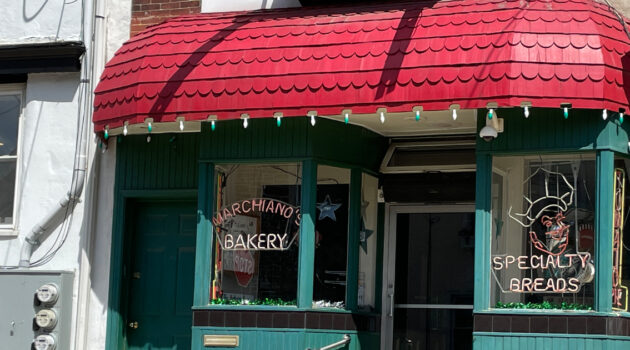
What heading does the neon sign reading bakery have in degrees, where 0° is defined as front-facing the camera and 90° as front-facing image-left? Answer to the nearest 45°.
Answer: approximately 0°

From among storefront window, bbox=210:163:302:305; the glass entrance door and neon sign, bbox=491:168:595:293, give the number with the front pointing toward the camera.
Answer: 3

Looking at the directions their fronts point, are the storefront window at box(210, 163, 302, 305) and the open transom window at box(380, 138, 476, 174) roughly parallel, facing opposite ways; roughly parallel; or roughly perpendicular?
roughly parallel

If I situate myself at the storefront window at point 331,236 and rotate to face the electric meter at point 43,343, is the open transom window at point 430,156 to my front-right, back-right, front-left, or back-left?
back-right

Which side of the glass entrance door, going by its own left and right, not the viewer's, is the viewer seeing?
front

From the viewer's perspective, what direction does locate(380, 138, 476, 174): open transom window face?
toward the camera

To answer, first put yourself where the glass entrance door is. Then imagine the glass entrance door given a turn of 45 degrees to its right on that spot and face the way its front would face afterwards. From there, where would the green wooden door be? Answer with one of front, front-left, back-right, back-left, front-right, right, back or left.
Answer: front-right

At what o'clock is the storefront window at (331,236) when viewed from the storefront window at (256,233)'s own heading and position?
the storefront window at (331,236) is roughly at 9 o'clock from the storefront window at (256,233).

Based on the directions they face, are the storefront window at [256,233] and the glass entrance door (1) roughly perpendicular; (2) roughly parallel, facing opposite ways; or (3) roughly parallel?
roughly parallel

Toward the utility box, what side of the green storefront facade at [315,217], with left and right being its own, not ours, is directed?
right

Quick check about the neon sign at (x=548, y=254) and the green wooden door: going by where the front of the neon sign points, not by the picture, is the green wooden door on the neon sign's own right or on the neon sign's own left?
on the neon sign's own right

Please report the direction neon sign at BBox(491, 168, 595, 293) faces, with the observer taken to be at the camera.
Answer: facing the viewer

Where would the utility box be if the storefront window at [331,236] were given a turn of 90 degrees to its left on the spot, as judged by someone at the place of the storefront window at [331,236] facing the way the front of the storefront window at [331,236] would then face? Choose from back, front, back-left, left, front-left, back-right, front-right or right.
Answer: back-left

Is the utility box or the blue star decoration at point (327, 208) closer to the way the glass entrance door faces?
the blue star decoration

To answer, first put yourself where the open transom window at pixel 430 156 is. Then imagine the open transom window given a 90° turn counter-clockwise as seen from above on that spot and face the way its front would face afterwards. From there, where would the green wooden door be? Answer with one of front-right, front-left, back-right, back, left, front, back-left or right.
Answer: back

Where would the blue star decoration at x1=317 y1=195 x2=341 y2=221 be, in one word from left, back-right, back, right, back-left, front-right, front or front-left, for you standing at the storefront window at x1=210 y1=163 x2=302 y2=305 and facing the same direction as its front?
left

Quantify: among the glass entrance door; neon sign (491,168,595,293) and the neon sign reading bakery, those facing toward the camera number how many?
3

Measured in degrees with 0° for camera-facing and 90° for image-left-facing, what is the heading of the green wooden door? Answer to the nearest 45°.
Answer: approximately 0°
